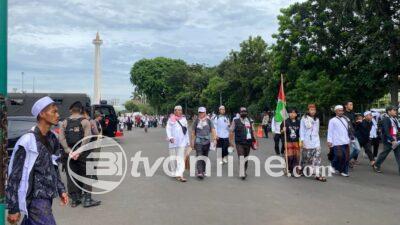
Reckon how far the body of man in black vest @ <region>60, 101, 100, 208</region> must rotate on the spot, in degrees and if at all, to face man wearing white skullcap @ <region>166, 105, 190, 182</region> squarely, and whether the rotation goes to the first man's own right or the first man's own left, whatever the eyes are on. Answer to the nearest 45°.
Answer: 0° — they already face them

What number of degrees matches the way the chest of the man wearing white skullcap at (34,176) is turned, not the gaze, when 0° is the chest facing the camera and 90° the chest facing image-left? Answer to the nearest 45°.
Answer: approximately 315°

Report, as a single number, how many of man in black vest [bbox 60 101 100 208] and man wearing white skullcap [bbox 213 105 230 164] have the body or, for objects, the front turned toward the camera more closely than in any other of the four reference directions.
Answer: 1

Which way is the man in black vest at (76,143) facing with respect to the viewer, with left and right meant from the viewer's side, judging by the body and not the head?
facing away from the viewer and to the right of the viewer

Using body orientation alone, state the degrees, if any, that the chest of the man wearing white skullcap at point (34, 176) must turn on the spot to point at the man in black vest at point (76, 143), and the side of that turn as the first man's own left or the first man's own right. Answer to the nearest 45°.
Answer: approximately 135° to the first man's own left

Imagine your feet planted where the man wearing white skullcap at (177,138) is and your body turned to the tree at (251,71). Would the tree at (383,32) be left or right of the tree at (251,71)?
right

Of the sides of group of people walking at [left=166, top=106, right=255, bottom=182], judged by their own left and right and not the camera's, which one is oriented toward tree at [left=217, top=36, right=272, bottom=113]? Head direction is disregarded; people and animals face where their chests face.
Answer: back

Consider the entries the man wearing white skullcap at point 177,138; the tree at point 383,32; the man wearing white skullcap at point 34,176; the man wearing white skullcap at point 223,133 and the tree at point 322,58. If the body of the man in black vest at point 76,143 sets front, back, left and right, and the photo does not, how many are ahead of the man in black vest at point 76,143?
4

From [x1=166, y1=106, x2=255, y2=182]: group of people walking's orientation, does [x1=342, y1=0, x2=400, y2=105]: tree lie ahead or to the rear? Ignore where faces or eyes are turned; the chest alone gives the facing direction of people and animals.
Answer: to the rear

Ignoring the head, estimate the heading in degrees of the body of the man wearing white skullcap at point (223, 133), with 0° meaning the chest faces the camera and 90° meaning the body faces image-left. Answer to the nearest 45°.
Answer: approximately 0°

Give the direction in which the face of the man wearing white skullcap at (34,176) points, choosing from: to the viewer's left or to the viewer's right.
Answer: to the viewer's right

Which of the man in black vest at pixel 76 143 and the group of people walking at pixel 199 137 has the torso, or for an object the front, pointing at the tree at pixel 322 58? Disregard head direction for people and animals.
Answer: the man in black vest

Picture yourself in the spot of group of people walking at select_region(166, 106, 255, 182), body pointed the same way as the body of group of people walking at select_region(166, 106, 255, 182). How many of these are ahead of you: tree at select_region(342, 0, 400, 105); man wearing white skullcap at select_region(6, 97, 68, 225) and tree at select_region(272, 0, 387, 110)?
1

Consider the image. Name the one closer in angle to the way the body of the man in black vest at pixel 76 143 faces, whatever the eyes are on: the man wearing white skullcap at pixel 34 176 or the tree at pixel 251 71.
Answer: the tree
